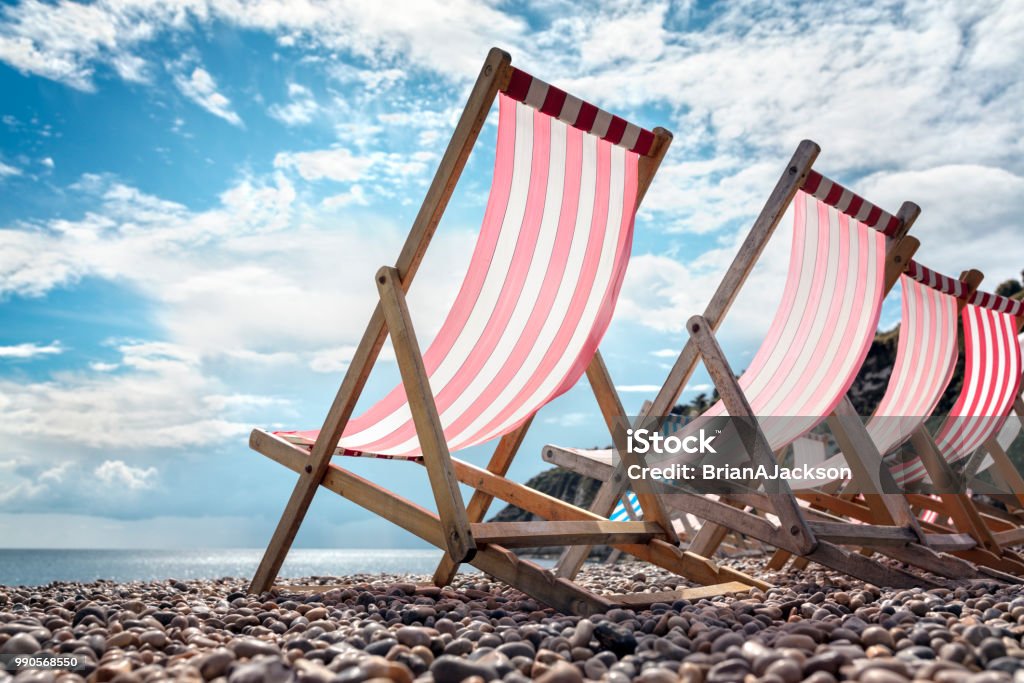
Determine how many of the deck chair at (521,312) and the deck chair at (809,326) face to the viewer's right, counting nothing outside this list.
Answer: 0

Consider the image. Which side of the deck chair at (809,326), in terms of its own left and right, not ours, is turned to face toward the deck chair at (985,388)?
right

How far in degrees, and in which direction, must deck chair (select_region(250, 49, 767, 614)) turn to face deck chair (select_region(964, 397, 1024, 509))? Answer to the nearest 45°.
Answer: approximately 90° to its right

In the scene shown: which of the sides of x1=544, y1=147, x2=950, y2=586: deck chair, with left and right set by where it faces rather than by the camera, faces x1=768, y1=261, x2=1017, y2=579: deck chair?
right

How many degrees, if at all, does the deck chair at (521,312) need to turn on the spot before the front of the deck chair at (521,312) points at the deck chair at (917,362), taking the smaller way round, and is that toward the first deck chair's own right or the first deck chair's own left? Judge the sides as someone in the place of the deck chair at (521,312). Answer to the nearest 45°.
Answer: approximately 90° to the first deck chair's own right

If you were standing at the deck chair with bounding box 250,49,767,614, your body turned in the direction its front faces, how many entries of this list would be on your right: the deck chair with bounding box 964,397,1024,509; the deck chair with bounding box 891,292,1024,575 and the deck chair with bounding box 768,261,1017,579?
3

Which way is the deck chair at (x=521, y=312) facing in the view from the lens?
facing away from the viewer and to the left of the viewer

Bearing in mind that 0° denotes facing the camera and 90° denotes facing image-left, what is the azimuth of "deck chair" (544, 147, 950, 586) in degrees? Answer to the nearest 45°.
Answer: approximately 135°

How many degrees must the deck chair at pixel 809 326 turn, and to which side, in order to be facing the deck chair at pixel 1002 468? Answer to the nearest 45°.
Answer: approximately 90° to its right

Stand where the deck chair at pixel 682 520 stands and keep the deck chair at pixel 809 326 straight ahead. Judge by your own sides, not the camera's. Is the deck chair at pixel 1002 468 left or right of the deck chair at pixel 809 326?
left
